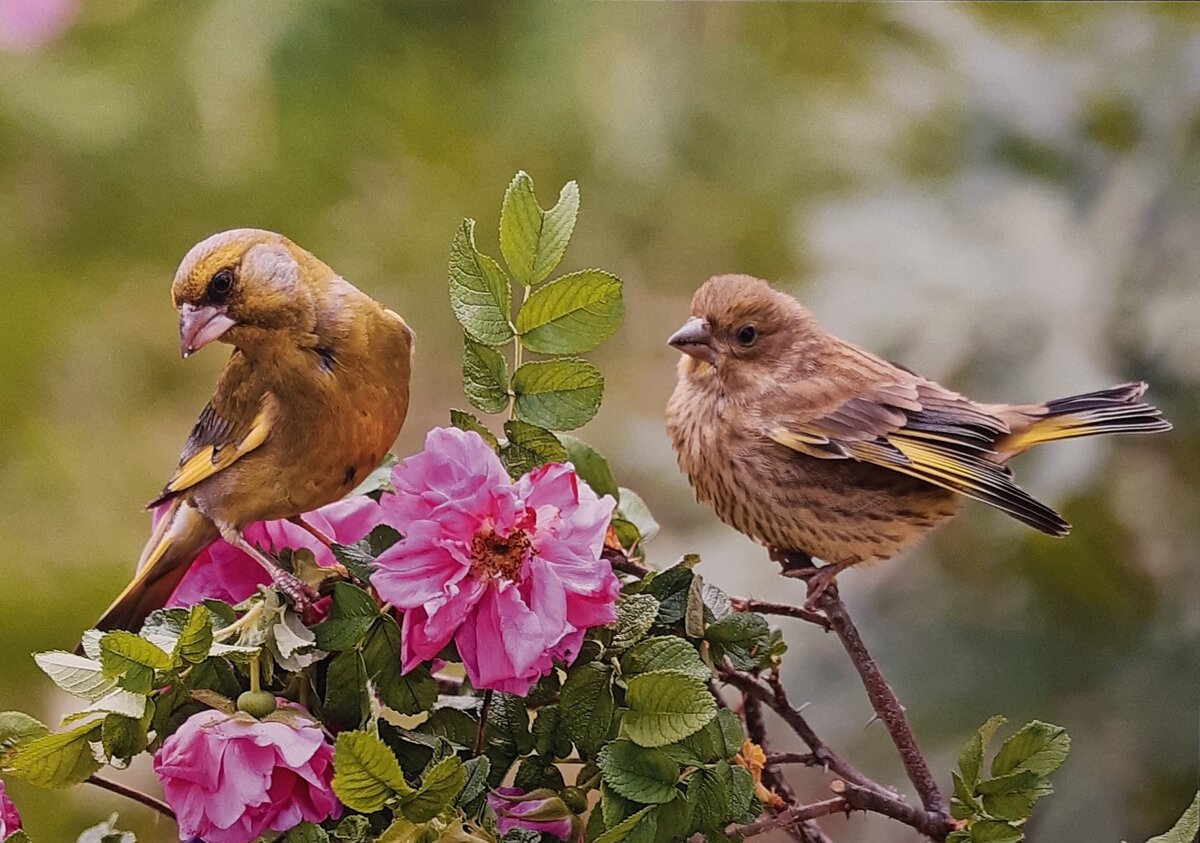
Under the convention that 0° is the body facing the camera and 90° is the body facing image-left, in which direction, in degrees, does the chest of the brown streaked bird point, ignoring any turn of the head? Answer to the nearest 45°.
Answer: approximately 90°

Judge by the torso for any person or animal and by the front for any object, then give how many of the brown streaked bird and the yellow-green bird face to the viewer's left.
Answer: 1

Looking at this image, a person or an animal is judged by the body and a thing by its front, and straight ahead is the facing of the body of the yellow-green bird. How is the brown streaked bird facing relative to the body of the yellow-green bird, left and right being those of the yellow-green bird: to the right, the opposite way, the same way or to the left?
the opposite way

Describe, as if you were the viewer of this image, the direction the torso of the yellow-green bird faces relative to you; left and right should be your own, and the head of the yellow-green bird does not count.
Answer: facing the viewer and to the right of the viewer

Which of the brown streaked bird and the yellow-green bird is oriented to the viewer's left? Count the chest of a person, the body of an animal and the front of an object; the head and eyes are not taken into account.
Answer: the brown streaked bird
